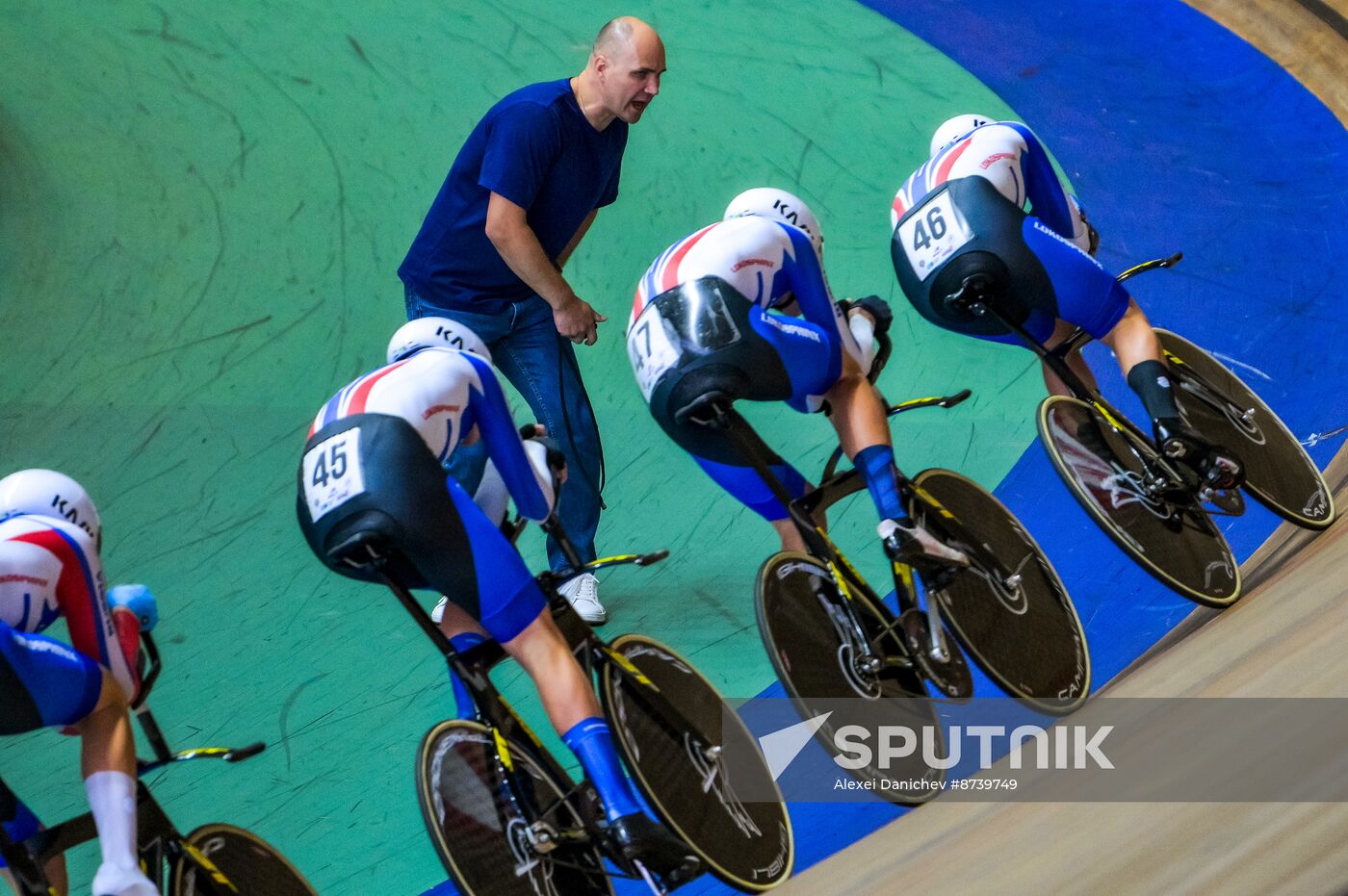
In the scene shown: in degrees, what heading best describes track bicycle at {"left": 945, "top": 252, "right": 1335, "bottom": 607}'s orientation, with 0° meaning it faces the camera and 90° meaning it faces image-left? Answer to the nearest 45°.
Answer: approximately 225°

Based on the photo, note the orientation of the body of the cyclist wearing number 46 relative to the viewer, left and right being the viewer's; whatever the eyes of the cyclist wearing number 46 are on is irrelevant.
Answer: facing away from the viewer and to the right of the viewer

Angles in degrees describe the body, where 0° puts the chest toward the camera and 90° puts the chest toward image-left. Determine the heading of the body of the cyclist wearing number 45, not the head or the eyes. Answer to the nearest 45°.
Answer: approximately 225°

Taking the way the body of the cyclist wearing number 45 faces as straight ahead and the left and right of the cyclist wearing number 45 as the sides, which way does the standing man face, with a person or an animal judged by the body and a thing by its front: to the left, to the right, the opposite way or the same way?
to the right

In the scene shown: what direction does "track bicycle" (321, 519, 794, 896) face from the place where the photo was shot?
facing away from the viewer and to the right of the viewer

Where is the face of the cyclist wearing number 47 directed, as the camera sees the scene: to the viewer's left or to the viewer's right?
to the viewer's right

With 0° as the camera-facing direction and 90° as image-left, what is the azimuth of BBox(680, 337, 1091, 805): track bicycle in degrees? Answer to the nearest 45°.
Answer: approximately 225°

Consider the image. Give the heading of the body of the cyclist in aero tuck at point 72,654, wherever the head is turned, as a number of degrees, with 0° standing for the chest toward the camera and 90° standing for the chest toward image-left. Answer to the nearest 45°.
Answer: approximately 225°

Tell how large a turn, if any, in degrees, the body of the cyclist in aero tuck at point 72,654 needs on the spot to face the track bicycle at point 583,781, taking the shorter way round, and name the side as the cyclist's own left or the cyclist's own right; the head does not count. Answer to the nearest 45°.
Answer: approximately 45° to the cyclist's own right

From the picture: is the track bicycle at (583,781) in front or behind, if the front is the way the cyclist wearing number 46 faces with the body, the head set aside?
behind
